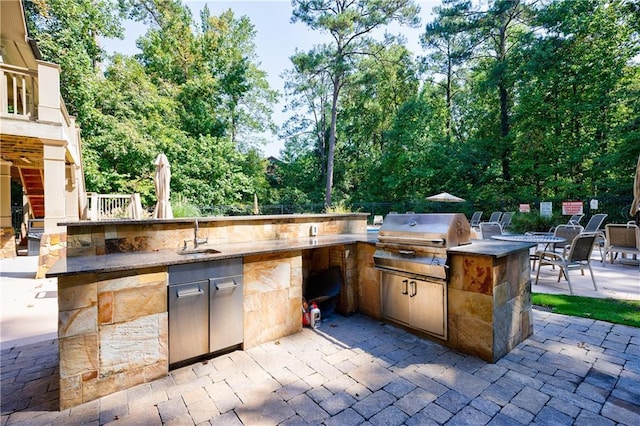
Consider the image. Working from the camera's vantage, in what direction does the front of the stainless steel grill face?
facing the viewer and to the left of the viewer

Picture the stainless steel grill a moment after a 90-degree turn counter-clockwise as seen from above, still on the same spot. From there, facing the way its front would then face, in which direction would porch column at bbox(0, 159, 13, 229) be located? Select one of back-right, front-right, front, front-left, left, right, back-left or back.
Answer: back-right

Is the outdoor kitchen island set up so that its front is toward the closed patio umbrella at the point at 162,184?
no

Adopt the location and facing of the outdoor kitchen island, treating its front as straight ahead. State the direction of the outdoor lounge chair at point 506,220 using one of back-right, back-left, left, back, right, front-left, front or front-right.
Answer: left

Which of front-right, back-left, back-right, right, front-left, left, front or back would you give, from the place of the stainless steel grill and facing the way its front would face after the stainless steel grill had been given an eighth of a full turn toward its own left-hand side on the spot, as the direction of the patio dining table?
back-left

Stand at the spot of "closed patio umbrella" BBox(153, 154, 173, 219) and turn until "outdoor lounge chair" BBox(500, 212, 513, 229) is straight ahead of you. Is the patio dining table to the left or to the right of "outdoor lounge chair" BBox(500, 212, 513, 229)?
right

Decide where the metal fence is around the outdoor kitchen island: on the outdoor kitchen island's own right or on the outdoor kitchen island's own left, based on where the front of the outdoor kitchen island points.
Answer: on the outdoor kitchen island's own left

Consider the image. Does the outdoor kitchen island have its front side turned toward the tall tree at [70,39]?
no

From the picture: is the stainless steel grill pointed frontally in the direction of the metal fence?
no

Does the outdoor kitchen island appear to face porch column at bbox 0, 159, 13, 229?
no
